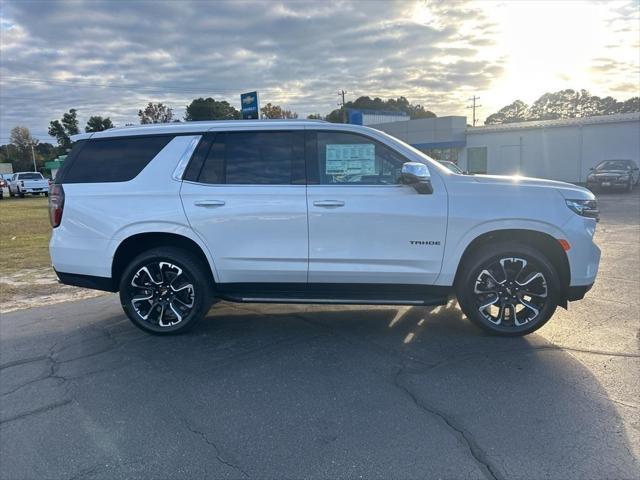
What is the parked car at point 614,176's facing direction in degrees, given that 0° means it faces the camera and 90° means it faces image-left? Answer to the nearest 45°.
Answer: approximately 45°

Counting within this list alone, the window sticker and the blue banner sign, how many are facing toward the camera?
2

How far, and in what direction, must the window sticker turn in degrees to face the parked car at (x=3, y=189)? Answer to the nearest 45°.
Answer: approximately 135° to its right

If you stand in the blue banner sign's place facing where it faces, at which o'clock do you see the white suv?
The white suv is roughly at 12 o'clock from the blue banner sign.

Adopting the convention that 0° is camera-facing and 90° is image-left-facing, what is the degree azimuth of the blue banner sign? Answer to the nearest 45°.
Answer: approximately 0°

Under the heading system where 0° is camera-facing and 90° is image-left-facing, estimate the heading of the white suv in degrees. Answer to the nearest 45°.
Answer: approximately 270°

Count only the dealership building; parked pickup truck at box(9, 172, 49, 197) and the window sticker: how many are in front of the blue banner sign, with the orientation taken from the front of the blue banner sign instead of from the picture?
1

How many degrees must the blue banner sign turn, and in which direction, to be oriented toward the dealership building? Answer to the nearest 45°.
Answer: approximately 135° to its left

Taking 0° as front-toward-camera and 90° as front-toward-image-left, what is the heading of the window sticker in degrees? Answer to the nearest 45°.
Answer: approximately 0°
